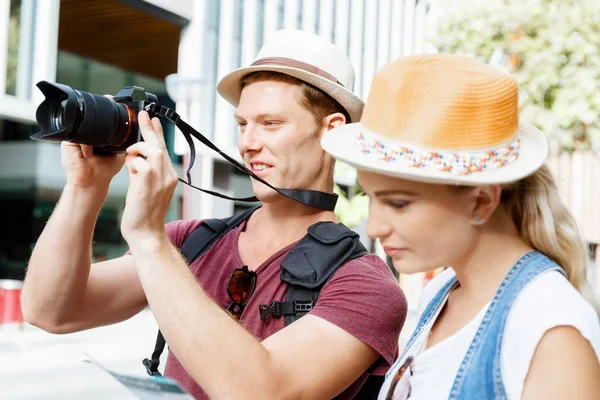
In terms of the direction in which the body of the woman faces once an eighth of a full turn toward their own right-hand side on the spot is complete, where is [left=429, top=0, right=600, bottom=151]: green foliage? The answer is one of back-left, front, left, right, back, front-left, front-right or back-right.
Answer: right

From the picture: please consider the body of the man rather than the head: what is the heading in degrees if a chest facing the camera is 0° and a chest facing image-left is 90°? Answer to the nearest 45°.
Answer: approximately 45°

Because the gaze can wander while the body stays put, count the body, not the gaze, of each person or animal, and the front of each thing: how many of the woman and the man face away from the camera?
0

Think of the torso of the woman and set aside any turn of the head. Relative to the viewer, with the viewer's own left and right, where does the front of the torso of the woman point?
facing the viewer and to the left of the viewer
